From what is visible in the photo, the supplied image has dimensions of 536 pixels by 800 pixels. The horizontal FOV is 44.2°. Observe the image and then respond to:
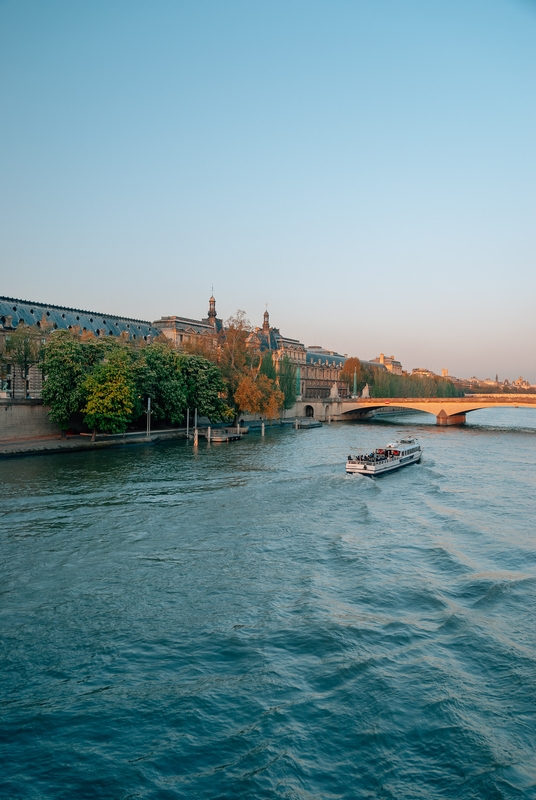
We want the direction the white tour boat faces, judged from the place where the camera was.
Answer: facing away from the viewer and to the right of the viewer
